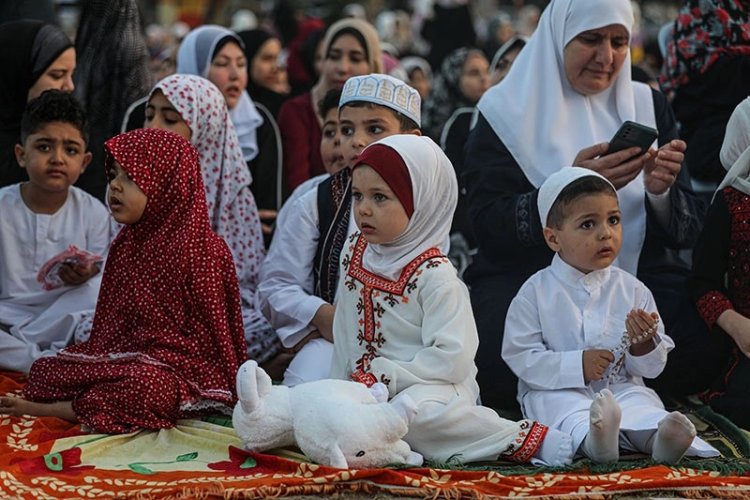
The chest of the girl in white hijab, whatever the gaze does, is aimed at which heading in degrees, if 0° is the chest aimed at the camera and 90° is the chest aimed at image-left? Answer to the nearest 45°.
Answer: approximately 45°

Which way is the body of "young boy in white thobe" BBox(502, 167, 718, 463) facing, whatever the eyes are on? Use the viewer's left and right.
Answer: facing the viewer and to the right of the viewer

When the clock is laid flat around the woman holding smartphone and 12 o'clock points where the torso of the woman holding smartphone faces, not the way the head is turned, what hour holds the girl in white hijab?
The girl in white hijab is roughly at 2 o'clock from the woman holding smartphone.

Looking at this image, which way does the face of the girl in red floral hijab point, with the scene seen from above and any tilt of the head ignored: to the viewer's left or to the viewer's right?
to the viewer's left

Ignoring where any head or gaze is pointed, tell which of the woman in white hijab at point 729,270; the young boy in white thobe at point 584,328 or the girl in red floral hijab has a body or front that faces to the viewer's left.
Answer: the girl in red floral hijab

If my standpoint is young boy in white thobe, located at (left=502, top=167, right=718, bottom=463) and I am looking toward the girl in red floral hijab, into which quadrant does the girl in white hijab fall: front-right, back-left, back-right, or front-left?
front-left

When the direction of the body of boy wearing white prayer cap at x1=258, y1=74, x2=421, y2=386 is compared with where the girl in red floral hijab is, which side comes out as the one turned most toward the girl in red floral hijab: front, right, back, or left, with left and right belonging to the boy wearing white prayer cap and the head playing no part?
right

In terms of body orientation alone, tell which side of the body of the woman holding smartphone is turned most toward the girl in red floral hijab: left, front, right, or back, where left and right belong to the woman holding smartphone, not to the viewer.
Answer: right

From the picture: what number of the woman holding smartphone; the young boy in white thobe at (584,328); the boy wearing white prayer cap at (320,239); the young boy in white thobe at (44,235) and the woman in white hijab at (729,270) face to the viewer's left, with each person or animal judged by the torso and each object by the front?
0

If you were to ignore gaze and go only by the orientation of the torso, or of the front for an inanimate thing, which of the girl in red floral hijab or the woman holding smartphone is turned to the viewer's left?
the girl in red floral hijab

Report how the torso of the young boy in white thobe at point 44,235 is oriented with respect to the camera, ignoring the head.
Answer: toward the camera

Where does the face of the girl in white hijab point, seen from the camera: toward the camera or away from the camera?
toward the camera

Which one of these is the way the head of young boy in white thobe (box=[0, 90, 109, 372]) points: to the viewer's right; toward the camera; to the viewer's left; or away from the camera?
toward the camera

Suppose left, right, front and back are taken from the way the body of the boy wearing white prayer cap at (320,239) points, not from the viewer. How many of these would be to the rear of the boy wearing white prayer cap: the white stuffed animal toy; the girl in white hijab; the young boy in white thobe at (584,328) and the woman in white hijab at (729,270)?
0

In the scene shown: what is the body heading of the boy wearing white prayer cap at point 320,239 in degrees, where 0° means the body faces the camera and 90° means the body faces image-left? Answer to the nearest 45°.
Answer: approximately 315°

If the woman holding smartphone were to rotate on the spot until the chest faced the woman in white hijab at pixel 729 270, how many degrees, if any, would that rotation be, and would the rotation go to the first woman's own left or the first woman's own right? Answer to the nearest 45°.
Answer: approximately 45° to the first woman's own left

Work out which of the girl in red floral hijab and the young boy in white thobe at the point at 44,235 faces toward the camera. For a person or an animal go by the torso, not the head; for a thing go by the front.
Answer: the young boy in white thobe
